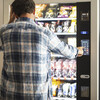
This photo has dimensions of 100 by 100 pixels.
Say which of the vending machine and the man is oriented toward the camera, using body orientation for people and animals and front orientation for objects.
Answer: the vending machine

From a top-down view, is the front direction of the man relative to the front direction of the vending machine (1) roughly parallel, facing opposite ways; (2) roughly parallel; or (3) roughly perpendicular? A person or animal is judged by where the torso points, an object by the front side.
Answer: roughly parallel, facing opposite ways

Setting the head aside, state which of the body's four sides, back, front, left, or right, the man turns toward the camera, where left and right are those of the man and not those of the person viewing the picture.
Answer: back

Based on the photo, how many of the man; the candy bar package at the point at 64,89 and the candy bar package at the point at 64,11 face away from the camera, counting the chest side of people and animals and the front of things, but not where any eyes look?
1

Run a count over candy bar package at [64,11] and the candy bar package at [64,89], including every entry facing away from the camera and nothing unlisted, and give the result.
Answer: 0

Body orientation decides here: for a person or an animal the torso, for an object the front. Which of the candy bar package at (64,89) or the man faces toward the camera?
the candy bar package

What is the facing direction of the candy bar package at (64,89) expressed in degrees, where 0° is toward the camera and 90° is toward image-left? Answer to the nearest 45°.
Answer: approximately 0°

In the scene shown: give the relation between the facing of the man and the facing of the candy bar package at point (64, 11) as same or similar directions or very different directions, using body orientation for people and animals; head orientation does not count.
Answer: very different directions

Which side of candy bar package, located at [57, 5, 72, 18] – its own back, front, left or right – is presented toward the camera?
front

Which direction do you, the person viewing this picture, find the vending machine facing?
facing the viewer

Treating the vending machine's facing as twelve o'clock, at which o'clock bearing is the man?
The man is roughly at 1 o'clock from the vending machine.

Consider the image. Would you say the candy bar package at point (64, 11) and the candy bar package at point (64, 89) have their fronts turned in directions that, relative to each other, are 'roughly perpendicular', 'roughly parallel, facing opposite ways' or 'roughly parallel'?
roughly parallel

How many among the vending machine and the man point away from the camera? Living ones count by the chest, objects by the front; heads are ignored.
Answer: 1

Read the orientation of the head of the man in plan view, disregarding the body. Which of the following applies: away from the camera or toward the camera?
away from the camera
